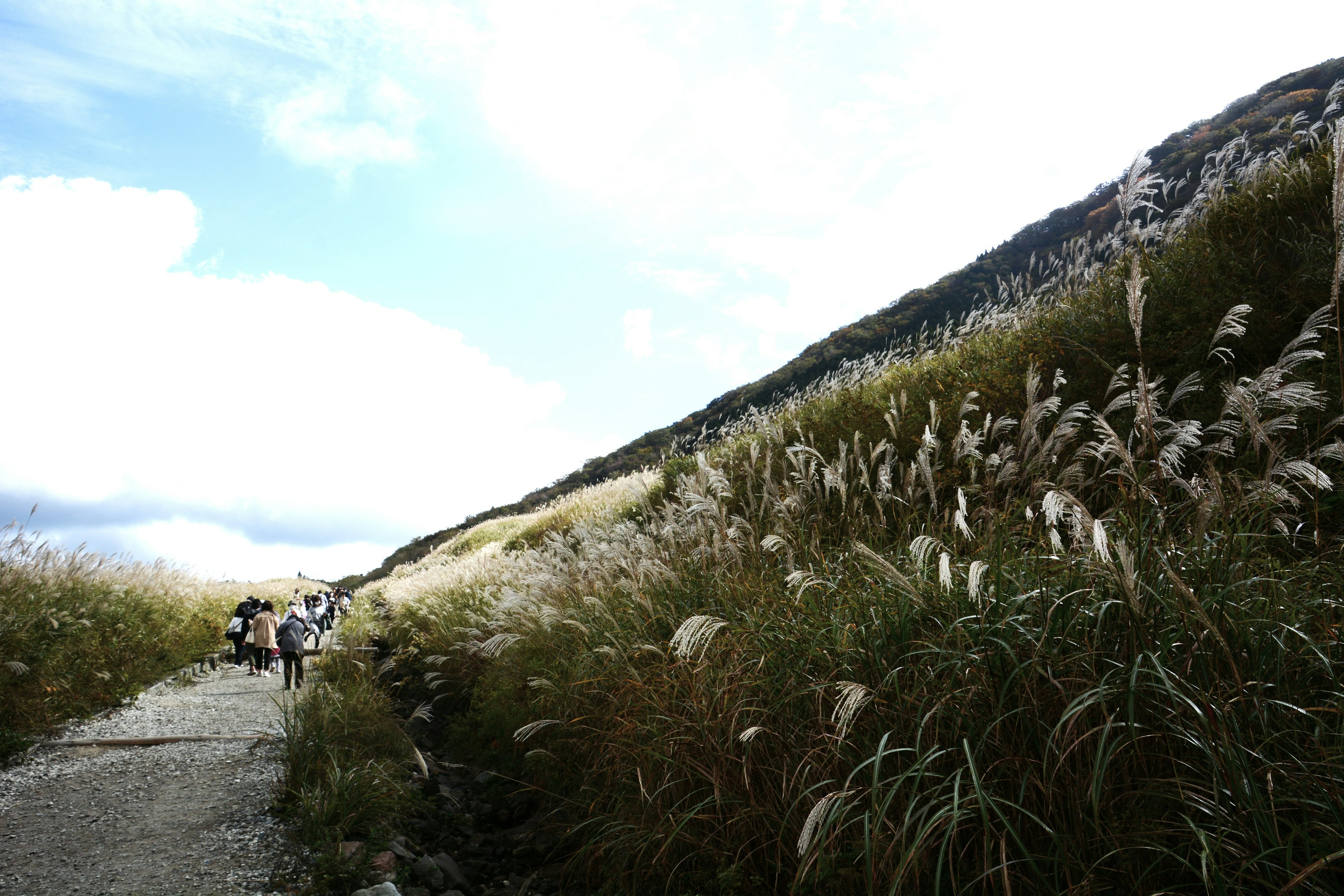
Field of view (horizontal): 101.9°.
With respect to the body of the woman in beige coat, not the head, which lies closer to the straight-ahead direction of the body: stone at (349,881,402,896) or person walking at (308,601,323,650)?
the person walking

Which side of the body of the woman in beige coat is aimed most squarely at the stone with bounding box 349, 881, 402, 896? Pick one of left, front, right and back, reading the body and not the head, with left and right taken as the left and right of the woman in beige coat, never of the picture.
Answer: back

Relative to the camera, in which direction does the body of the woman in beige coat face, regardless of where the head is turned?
away from the camera

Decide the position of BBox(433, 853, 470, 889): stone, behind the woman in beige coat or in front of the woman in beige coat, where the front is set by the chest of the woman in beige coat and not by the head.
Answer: behind

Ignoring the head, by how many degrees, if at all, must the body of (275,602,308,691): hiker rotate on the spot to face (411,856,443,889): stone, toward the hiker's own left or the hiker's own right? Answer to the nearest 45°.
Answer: approximately 180°

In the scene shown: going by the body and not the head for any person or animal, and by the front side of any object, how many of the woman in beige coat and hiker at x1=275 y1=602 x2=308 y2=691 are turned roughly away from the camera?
2

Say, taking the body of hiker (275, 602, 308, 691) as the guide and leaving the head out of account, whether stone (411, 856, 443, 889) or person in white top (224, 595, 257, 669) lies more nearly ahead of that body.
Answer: the person in white top

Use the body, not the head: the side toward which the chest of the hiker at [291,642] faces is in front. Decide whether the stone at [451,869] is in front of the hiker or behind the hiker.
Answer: behind

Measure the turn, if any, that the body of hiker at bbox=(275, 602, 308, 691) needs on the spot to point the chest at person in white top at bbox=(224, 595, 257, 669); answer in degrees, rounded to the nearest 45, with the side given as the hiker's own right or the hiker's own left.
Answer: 0° — they already face them

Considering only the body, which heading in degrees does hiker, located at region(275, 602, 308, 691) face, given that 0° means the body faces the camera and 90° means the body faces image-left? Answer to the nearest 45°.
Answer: approximately 180°

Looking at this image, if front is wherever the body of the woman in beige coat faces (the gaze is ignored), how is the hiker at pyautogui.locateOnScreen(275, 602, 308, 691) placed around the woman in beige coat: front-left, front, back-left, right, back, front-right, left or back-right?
back
